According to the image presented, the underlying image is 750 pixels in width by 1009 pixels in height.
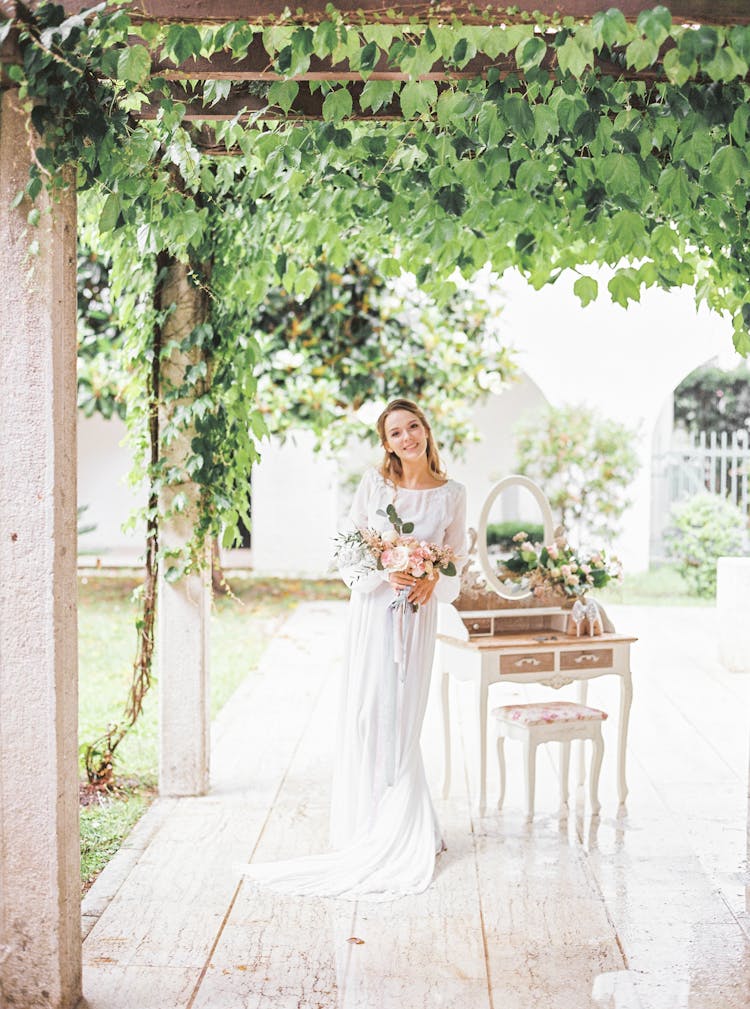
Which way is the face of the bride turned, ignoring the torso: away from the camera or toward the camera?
toward the camera

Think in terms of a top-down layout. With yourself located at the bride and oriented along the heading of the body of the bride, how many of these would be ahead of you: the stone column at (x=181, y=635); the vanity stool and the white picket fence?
0

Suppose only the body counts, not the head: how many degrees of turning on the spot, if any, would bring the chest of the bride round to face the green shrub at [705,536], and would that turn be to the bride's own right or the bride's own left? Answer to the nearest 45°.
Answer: approximately 135° to the bride's own left

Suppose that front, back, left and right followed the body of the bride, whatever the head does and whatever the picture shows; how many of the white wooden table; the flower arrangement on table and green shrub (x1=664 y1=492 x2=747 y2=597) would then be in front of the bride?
0

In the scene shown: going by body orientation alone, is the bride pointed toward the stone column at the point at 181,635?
no

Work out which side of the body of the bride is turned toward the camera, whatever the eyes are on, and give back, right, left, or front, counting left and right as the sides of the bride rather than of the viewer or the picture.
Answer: front

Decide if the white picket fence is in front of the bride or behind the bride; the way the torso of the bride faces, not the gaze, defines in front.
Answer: behind

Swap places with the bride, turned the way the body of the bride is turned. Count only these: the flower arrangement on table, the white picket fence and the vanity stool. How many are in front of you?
0

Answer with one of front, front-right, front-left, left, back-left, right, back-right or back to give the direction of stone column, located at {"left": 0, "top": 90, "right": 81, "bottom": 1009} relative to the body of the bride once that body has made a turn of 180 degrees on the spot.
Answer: back-left

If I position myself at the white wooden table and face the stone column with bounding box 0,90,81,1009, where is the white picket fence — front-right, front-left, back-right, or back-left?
back-right

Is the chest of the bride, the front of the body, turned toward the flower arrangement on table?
no

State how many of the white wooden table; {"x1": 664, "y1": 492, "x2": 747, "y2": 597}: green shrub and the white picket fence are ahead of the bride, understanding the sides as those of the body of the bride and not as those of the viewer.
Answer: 0
